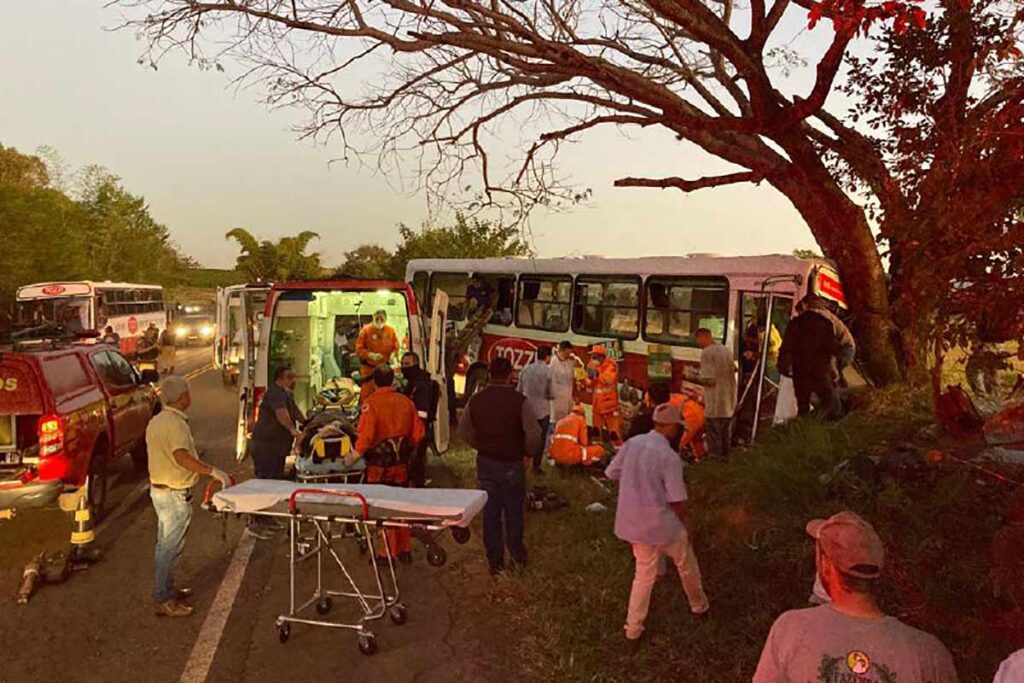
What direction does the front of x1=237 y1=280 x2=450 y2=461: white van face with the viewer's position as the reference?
facing away from the viewer

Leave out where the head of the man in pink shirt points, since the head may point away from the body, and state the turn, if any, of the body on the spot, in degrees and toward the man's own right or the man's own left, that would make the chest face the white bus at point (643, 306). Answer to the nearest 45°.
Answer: approximately 45° to the man's own left

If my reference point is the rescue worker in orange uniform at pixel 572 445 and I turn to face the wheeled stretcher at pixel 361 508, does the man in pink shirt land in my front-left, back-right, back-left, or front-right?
front-left

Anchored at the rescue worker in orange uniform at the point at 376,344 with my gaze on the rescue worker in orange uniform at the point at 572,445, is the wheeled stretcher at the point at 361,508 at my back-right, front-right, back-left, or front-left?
front-right

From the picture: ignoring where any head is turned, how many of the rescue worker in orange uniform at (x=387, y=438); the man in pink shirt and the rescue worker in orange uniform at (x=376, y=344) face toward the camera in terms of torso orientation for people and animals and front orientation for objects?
1

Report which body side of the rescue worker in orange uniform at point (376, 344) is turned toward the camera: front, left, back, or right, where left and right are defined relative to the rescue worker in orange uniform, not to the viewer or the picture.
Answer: front

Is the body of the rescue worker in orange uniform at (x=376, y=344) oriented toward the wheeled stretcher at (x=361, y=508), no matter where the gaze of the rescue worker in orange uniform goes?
yes

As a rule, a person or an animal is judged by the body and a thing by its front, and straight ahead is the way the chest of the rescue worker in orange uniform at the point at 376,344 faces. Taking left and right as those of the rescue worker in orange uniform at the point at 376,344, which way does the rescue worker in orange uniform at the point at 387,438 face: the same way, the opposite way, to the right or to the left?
the opposite way

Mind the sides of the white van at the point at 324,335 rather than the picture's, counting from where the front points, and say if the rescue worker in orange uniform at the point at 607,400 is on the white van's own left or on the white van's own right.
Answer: on the white van's own right

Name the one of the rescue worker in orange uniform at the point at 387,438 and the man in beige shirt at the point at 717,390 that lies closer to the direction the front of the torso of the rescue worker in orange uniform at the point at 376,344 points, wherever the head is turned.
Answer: the rescue worker in orange uniform

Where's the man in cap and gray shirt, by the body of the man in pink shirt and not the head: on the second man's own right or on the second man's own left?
on the second man's own right

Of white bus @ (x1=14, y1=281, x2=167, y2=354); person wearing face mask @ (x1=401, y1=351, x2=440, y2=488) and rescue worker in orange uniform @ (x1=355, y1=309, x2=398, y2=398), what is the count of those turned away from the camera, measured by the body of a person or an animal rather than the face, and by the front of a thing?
0

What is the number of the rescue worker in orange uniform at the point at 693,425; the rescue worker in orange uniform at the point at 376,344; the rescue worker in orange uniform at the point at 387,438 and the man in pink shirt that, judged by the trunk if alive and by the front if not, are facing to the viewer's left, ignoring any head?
1

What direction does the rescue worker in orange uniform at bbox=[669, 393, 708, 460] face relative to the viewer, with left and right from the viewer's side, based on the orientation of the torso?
facing to the left of the viewer

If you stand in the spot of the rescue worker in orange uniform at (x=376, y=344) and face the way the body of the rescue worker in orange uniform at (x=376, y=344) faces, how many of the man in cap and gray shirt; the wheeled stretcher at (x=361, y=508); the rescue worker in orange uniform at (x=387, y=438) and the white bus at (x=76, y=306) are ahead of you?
3

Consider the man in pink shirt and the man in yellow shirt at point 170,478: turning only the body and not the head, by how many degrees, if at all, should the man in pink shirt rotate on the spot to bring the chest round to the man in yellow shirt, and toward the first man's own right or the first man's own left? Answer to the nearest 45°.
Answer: approximately 135° to the first man's own left

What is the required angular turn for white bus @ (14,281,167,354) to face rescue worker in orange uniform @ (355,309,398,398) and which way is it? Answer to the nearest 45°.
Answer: approximately 45° to its left

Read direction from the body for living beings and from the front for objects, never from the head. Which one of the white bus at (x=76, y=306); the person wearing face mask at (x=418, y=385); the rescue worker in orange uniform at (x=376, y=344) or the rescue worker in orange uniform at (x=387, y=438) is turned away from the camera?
the rescue worker in orange uniform at (x=387, y=438)

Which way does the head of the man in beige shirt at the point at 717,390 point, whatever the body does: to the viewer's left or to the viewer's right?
to the viewer's left
